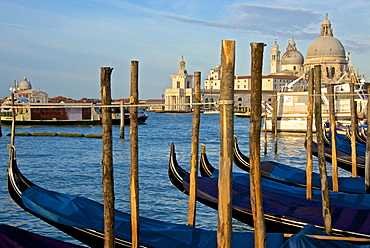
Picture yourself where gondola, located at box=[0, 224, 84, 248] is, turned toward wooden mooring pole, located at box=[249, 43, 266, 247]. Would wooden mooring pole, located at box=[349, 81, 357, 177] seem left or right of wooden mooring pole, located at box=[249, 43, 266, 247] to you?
left

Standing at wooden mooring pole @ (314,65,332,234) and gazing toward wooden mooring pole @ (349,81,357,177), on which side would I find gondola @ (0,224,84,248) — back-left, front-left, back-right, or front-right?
back-left
